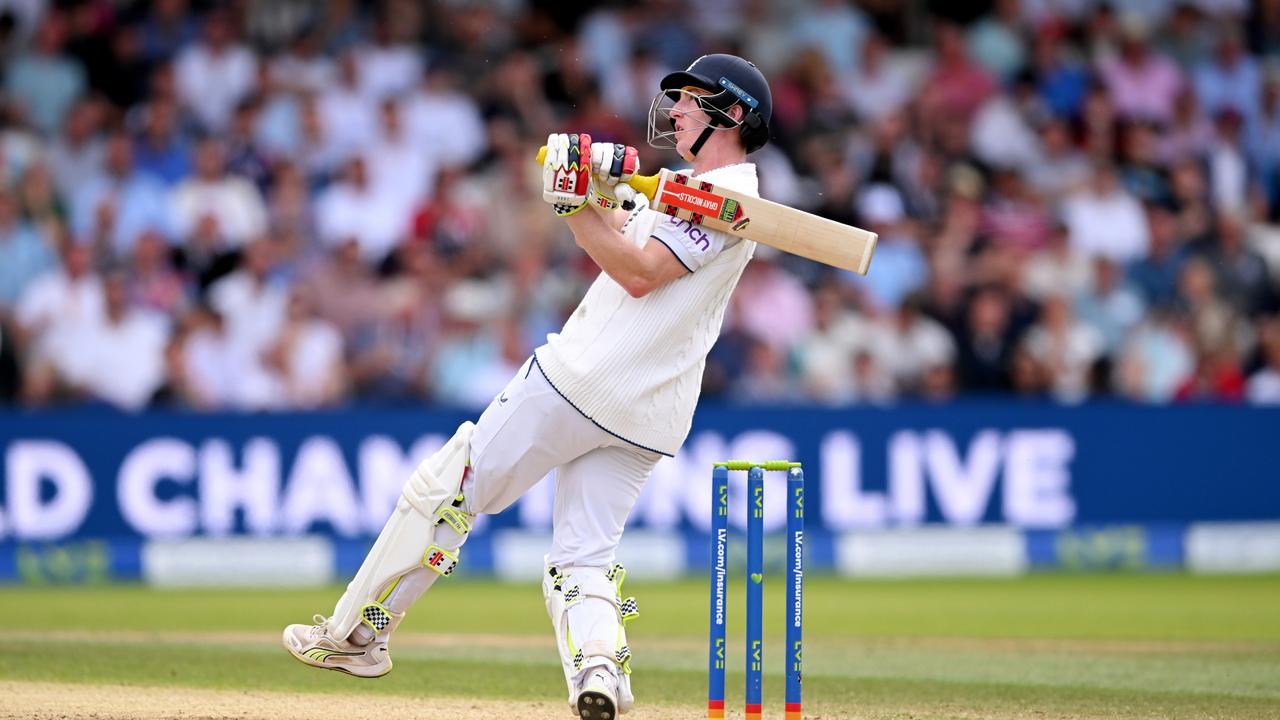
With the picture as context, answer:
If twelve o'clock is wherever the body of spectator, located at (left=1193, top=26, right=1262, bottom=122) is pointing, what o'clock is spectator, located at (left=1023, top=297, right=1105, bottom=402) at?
spectator, located at (left=1023, top=297, right=1105, bottom=402) is roughly at 1 o'clock from spectator, located at (left=1193, top=26, right=1262, bottom=122).

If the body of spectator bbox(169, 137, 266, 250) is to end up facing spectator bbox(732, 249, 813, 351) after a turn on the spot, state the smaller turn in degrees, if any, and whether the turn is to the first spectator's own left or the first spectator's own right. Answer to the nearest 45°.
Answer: approximately 90° to the first spectator's own left

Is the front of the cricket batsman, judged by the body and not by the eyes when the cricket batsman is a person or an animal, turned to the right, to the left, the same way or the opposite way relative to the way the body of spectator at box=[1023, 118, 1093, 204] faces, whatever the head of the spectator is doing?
to the right

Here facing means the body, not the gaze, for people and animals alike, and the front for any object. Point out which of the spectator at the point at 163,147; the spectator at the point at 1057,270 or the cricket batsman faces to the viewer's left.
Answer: the cricket batsman

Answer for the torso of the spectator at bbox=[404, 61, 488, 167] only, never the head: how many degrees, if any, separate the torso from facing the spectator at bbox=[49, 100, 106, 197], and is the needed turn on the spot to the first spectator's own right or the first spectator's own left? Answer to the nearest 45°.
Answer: approximately 90° to the first spectator's own right

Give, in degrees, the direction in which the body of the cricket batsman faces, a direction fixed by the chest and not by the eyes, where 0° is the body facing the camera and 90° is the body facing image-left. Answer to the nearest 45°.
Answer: approximately 90°

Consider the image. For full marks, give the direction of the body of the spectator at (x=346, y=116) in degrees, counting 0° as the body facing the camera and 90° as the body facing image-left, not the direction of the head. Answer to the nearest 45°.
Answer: approximately 0°

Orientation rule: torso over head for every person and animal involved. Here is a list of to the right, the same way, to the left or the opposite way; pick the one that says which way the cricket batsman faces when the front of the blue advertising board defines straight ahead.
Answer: to the right

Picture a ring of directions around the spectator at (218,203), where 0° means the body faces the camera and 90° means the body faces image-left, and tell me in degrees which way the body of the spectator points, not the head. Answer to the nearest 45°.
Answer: approximately 0°
